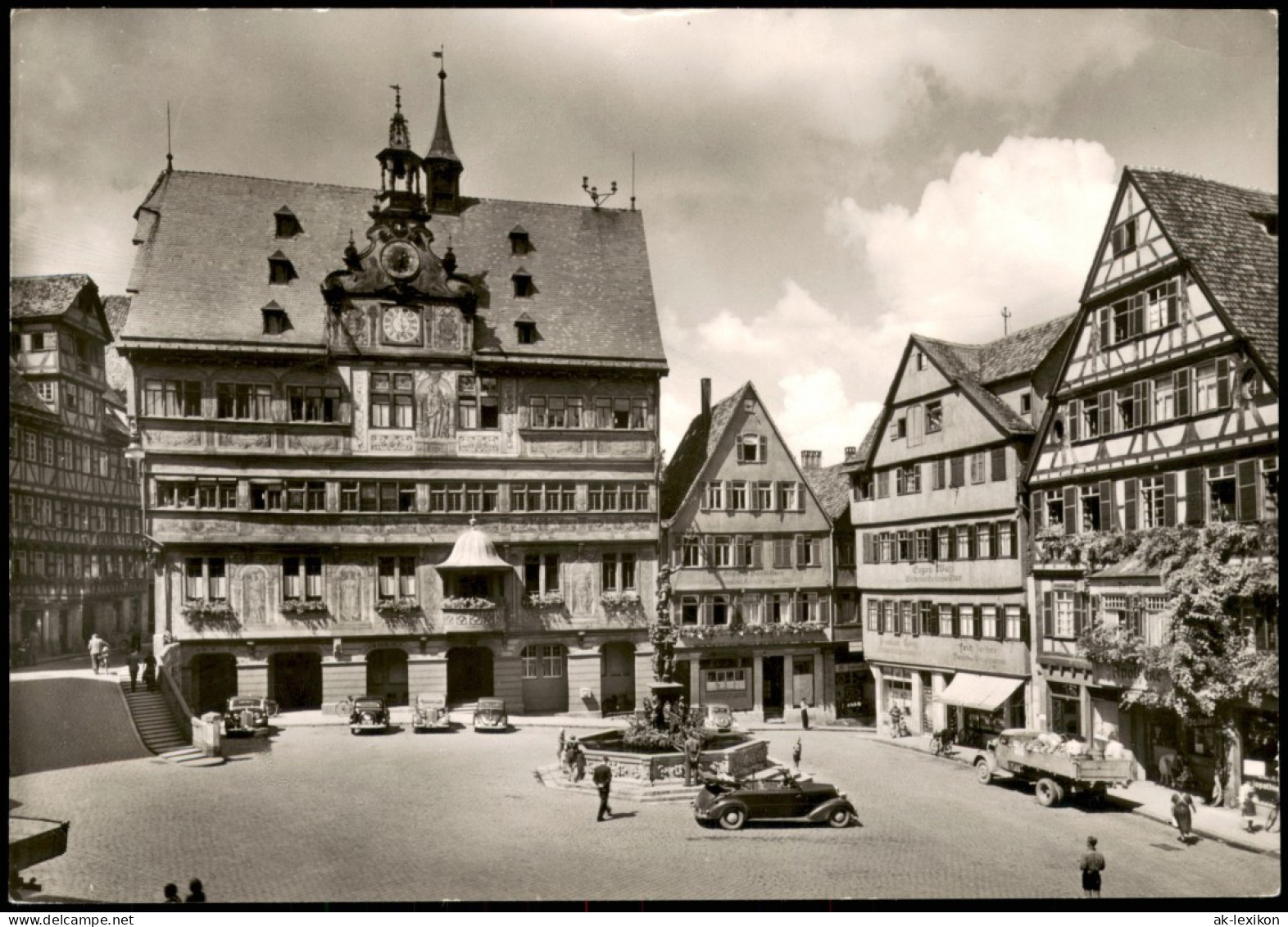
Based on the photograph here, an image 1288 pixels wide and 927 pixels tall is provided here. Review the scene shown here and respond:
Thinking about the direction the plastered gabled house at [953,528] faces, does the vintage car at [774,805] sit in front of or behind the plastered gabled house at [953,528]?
in front

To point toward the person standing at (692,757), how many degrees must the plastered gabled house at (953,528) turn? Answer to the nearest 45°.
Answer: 0° — it already faces them

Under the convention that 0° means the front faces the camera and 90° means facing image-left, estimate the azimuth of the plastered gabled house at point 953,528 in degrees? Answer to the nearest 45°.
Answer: approximately 45°

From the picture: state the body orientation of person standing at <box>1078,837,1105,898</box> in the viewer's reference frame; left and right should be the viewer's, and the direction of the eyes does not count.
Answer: facing away from the viewer

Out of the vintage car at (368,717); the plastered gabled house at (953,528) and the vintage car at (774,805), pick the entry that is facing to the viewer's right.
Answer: the vintage car at (774,805)

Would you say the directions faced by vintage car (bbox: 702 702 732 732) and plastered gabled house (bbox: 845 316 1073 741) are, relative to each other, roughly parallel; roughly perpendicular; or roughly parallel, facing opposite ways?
roughly perpendicular
